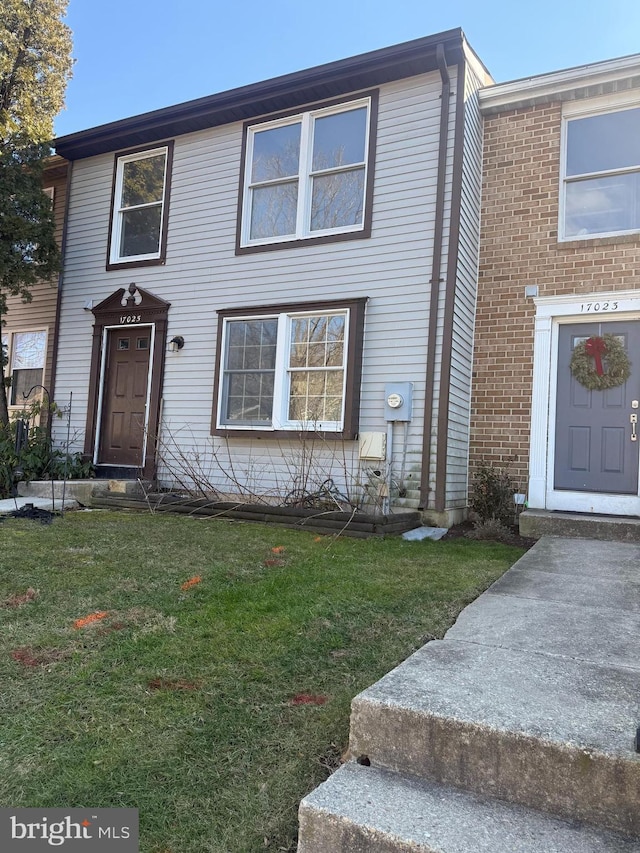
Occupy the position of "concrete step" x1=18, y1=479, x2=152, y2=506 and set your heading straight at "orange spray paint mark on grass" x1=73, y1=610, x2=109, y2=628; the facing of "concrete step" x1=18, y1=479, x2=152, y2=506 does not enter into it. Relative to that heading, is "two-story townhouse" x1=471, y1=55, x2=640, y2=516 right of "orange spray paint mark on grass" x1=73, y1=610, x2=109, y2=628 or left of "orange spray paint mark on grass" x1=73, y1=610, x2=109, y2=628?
left

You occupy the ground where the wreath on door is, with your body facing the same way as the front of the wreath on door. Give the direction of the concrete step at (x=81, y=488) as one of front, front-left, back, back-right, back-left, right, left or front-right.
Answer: right

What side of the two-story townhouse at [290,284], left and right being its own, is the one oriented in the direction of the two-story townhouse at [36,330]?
right

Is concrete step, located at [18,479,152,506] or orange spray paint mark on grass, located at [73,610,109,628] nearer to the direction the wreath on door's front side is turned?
the orange spray paint mark on grass

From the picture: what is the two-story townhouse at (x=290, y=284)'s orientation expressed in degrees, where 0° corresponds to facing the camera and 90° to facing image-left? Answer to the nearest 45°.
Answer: approximately 45°

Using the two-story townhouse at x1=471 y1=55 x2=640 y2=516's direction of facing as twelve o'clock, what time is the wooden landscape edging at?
The wooden landscape edging is roughly at 2 o'clock from the two-story townhouse.

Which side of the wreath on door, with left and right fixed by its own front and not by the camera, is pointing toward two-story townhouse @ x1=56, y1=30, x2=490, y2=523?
right

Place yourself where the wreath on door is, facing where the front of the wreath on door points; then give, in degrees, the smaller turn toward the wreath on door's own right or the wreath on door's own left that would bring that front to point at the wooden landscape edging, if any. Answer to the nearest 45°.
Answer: approximately 45° to the wreath on door's own right

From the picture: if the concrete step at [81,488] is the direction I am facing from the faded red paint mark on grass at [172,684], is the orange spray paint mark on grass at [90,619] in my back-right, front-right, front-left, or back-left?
front-left

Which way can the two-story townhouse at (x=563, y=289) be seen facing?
toward the camera

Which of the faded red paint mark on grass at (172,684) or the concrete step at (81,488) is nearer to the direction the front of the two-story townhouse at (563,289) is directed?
the faded red paint mark on grass

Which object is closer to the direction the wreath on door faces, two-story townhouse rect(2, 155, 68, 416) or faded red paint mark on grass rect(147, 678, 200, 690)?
the faded red paint mark on grass

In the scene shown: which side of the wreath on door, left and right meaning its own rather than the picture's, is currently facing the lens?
front

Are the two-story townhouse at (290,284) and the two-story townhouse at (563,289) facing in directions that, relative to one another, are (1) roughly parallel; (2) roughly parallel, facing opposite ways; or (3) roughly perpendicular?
roughly parallel

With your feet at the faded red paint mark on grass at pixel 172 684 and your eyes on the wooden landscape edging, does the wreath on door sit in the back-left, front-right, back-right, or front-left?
front-right

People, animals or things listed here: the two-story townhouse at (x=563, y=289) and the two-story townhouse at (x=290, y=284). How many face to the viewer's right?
0
